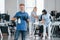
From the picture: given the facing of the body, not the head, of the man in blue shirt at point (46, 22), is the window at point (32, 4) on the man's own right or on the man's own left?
on the man's own right

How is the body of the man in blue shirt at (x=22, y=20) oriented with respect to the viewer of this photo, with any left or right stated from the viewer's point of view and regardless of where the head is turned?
facing the viewer

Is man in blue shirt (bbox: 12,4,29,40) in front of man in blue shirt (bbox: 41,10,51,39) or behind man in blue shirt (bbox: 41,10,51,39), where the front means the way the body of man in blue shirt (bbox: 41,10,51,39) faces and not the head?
in front

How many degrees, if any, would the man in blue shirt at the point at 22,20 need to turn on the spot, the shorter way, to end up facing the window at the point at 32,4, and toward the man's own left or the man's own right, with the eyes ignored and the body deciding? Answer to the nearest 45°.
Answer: approximately 180°

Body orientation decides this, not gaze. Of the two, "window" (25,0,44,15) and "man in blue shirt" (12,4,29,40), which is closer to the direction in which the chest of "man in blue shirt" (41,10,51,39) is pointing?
the man in blue shirt

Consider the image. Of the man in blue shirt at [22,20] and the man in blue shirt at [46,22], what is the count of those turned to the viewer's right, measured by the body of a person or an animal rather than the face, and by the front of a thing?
0

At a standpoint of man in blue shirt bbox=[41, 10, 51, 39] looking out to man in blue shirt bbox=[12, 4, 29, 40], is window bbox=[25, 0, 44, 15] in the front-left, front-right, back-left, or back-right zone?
back-right

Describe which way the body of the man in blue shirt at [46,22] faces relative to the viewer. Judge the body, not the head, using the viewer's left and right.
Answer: facing the viewer and to the left of the viewer
